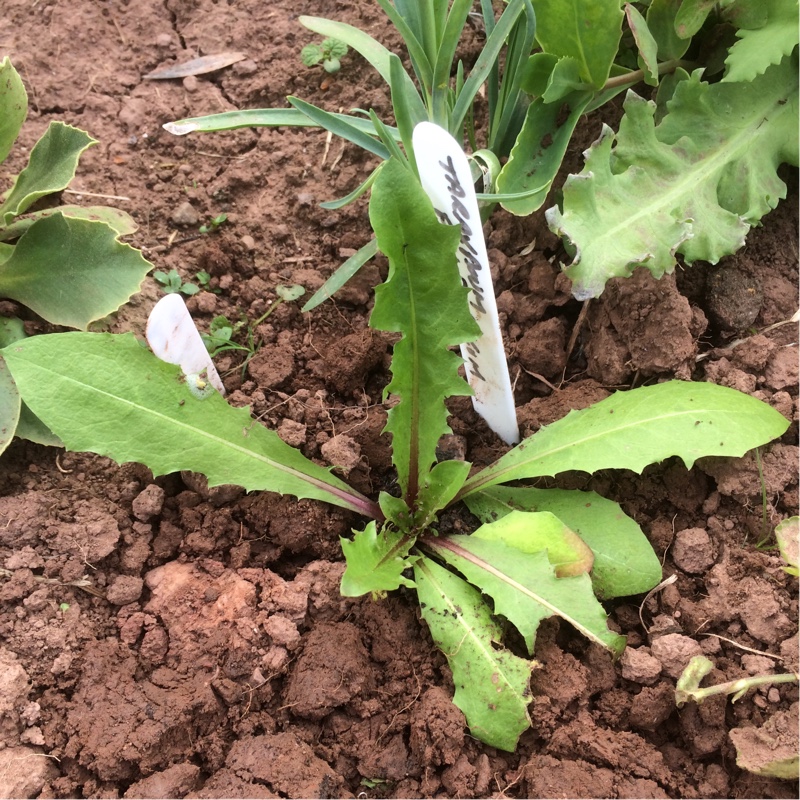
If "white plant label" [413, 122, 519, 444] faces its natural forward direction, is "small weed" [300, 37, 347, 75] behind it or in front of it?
behind

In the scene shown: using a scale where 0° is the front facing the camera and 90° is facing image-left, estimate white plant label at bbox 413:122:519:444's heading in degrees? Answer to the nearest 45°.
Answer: approximately 0°
